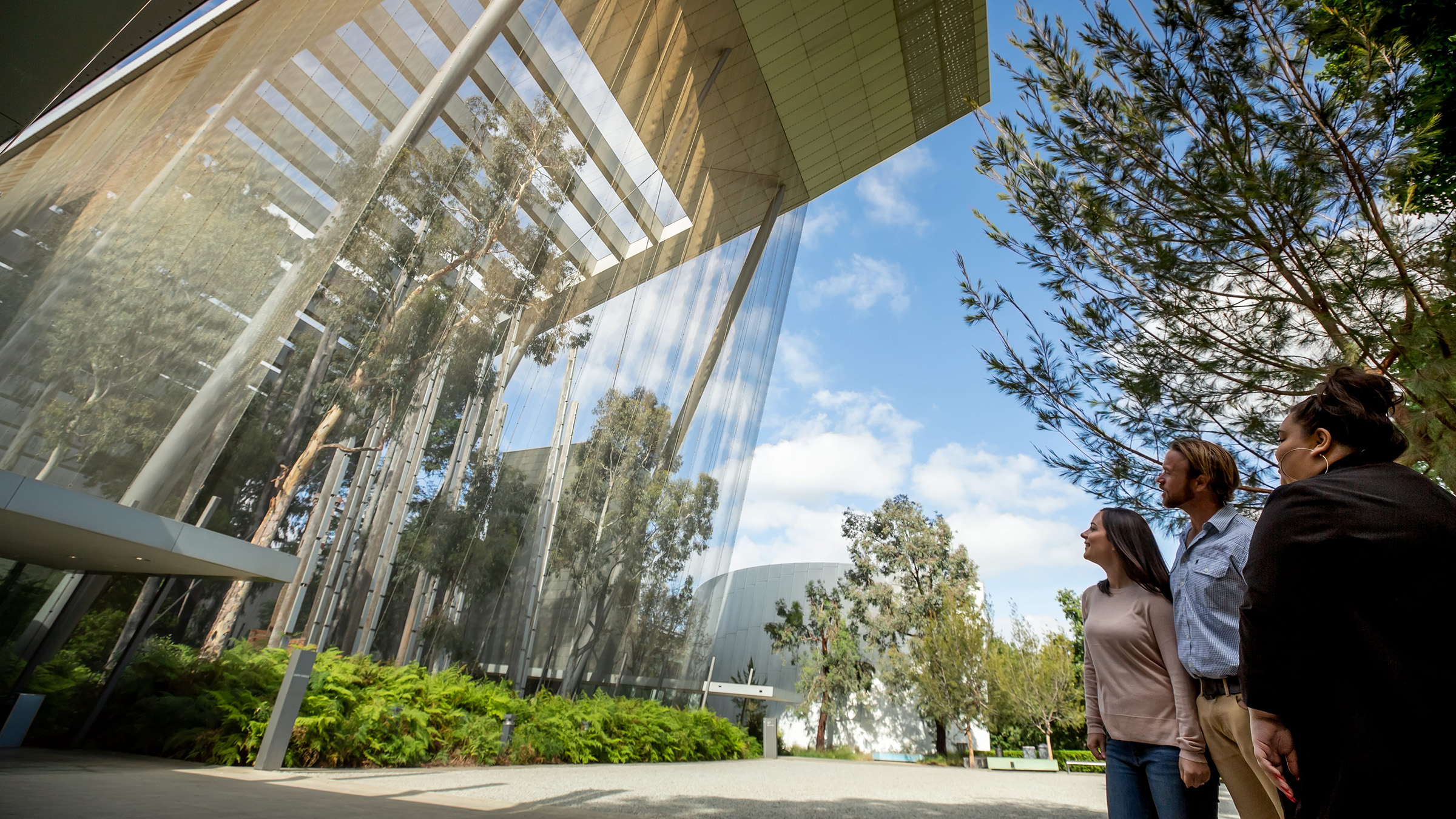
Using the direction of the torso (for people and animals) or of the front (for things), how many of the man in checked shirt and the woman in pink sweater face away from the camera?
0

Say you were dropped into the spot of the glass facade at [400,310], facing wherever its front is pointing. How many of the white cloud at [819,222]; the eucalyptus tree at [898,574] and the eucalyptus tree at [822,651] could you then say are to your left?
3

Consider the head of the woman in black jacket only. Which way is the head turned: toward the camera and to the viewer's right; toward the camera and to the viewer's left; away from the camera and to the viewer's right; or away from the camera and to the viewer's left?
away from the camera and to the viewer's left

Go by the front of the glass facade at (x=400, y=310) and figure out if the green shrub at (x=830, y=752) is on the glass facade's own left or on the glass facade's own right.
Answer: on the glass facade's own left

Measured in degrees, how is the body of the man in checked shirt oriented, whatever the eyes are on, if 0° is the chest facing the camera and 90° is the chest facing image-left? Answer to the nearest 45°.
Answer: approximately 45°

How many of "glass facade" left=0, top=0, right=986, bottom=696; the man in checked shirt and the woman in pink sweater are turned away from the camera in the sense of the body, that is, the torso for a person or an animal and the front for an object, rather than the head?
0

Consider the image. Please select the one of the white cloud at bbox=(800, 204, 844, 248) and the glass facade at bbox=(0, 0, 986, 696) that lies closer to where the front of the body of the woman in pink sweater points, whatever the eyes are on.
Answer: the glass facade

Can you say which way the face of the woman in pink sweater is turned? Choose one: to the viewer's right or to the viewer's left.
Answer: to the viewer's left

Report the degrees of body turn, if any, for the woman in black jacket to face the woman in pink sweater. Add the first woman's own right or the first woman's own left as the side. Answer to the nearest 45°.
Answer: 0° — they already face them

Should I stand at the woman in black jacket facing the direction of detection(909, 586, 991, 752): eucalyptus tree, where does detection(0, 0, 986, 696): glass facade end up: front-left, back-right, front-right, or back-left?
front-left

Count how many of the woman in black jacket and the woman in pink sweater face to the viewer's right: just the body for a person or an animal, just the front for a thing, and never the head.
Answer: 0

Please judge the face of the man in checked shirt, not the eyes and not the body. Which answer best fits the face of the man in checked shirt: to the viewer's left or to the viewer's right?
to the viewer's left

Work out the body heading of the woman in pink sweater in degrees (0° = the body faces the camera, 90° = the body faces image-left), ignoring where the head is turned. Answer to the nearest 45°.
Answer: approximately 45°

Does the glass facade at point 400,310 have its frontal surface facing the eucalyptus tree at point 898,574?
no

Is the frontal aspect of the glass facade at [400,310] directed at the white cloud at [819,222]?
no

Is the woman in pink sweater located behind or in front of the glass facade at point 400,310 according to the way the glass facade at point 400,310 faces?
in front
